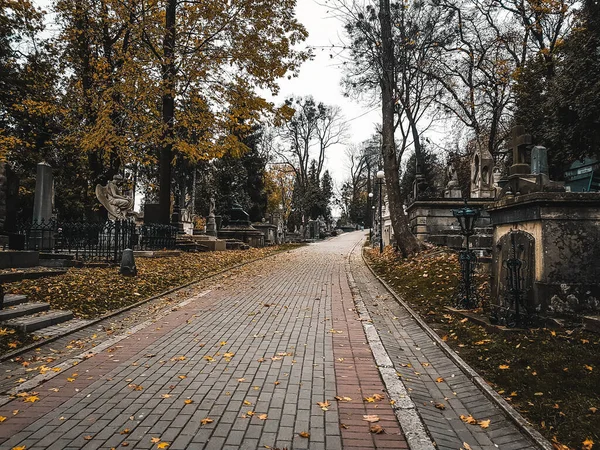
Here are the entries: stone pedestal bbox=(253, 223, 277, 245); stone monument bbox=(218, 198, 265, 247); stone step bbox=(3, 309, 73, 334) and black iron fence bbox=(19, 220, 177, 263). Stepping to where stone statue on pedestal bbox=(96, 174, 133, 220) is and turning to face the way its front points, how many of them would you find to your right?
2

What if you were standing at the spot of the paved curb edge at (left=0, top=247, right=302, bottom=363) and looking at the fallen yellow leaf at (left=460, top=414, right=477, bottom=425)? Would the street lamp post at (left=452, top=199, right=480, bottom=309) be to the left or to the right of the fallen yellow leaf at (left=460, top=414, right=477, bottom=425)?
left

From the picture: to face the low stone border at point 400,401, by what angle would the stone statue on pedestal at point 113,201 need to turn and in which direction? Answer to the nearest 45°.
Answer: approximately 90° to its right

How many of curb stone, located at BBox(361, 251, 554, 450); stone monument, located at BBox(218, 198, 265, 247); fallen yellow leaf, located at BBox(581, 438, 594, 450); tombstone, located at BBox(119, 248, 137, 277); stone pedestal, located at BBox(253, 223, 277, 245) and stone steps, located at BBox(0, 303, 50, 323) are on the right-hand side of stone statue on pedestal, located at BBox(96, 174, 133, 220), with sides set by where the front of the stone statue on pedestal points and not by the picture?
4

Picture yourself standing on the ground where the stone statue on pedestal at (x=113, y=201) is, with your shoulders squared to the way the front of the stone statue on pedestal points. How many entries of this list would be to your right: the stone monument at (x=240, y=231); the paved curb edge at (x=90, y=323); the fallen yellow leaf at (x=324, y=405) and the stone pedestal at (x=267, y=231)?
2

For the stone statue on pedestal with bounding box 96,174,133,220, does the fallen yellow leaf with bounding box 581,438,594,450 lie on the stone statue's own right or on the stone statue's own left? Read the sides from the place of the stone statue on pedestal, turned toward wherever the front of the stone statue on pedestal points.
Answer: on the stone statue's own right

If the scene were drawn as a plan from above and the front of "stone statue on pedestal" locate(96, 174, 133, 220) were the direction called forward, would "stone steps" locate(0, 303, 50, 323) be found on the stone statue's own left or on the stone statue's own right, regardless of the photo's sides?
on the stone statue's own right

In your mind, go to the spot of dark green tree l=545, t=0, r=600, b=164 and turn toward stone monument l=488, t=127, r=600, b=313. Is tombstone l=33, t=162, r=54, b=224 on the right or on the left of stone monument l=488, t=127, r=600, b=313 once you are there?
right

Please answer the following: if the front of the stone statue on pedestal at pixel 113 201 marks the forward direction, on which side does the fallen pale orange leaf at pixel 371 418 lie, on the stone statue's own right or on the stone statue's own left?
on the stone statue's own right

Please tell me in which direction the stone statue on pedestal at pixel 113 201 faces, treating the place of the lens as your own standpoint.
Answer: facing to the right of the viewer

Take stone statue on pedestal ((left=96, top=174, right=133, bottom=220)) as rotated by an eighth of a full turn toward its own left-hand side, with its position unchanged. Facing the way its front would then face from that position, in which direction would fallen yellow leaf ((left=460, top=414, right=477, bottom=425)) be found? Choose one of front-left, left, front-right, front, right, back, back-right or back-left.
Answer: back-right

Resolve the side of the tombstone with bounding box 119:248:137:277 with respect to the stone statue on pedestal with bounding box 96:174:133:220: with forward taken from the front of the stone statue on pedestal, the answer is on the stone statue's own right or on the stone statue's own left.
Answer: on the stone statue's own right

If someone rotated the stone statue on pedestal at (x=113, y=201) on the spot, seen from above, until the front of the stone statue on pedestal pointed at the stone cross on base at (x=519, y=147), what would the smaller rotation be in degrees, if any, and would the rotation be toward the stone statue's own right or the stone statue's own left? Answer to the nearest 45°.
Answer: approximately 45° to the stone statue's own right

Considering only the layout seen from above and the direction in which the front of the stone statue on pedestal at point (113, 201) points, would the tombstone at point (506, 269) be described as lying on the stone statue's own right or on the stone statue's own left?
on the stone statue's own right
